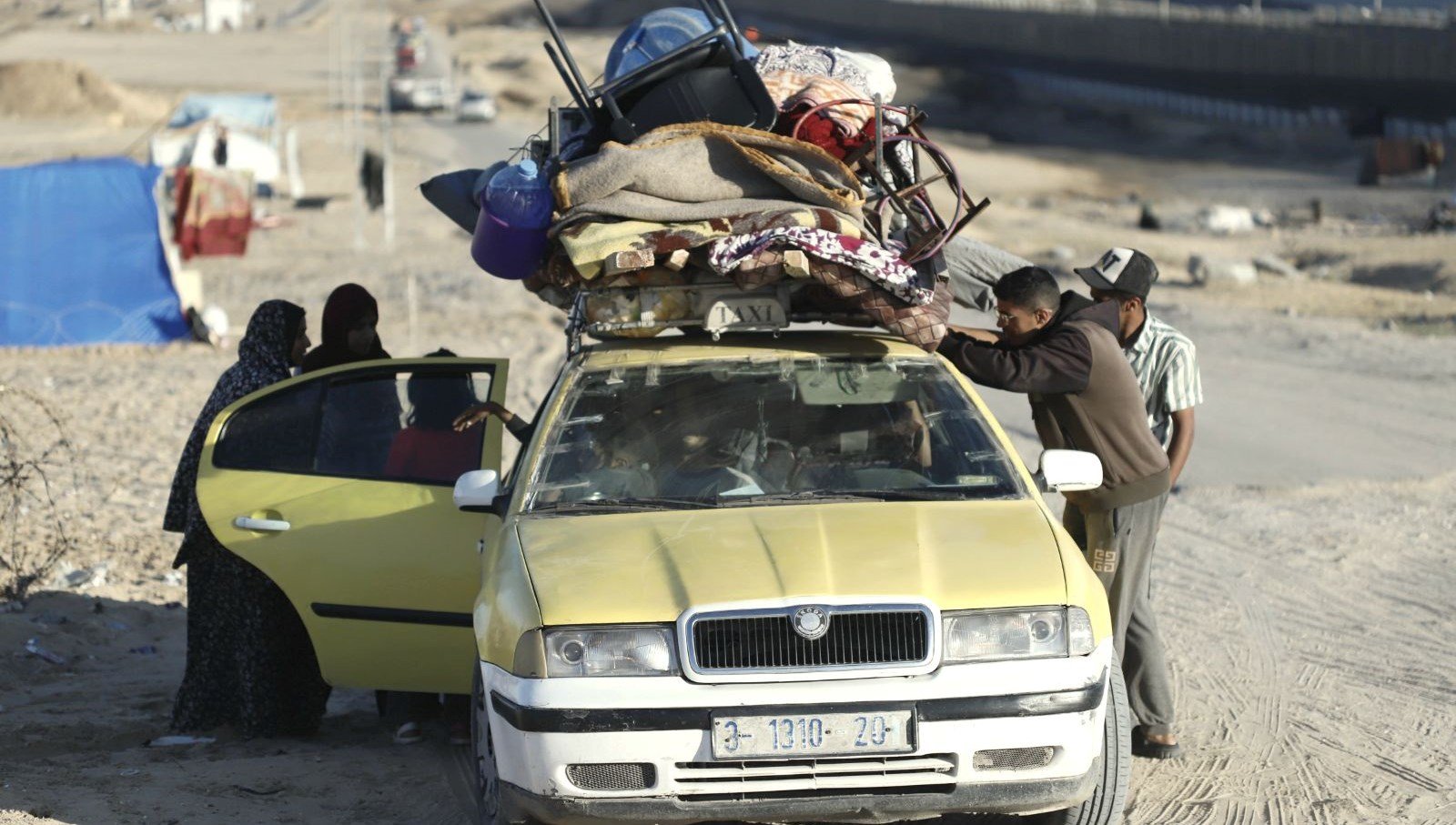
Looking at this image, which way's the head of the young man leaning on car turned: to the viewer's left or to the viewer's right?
to the viewer's left

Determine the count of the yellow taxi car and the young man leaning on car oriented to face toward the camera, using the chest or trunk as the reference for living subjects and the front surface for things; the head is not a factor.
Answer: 1

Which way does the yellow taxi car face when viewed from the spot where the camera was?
facing the viewer

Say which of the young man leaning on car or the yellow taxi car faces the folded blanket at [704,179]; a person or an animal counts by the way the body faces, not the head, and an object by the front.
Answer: the young man leaning on car

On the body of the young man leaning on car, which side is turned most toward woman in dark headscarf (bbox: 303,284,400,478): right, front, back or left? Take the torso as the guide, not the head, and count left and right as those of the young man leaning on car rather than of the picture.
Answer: front

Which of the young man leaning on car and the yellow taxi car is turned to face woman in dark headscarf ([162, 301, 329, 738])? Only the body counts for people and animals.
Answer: the young man leaning on car

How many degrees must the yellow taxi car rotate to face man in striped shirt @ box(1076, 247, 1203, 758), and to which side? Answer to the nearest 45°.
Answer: approximately 135° to its left

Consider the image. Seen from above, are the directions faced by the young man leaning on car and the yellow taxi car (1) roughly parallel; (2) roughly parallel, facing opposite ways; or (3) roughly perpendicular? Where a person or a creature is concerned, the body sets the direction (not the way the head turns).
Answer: roughly perpendicular

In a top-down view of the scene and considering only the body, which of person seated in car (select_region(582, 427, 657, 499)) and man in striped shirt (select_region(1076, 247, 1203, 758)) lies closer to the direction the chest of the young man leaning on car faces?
the person seated in car

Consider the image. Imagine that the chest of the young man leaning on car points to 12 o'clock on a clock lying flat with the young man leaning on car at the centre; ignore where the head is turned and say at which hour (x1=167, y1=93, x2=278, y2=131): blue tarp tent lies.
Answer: The blue tarp tent is roughly at 2 o'clock from the young man leaning on car.

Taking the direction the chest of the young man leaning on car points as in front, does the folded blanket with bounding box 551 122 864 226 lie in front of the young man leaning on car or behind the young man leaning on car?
in front

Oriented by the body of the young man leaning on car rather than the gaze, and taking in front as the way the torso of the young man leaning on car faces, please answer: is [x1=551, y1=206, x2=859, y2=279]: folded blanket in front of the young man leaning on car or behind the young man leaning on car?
in front

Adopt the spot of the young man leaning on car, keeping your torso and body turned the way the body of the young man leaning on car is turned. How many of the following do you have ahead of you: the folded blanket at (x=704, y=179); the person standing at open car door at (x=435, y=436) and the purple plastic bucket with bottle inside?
3

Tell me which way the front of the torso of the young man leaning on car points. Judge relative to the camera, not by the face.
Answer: to the viewer's left

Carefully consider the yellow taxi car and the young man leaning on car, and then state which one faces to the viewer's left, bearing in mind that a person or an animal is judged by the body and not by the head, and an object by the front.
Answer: the young man leaning on car
